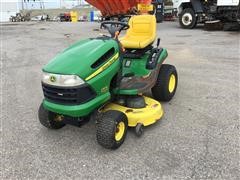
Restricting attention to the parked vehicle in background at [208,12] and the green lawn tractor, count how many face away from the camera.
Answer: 0

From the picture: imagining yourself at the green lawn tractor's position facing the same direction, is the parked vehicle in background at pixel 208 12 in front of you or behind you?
behind

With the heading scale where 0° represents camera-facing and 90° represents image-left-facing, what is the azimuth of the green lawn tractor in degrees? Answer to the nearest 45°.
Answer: approximately 45°

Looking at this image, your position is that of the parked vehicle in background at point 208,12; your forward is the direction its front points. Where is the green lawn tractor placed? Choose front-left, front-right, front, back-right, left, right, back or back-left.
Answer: left

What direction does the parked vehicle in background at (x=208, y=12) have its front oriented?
to the viewer's left
